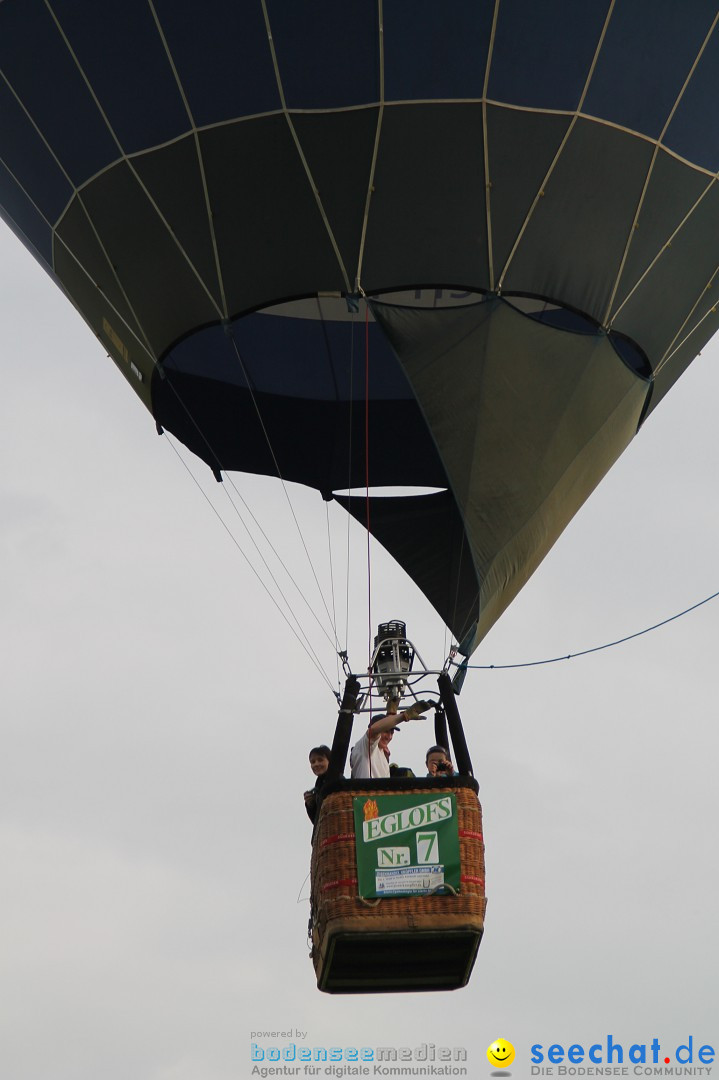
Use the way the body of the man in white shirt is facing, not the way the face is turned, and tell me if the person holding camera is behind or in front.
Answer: in front

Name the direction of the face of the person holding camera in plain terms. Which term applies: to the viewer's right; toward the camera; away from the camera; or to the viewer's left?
toward the camera
